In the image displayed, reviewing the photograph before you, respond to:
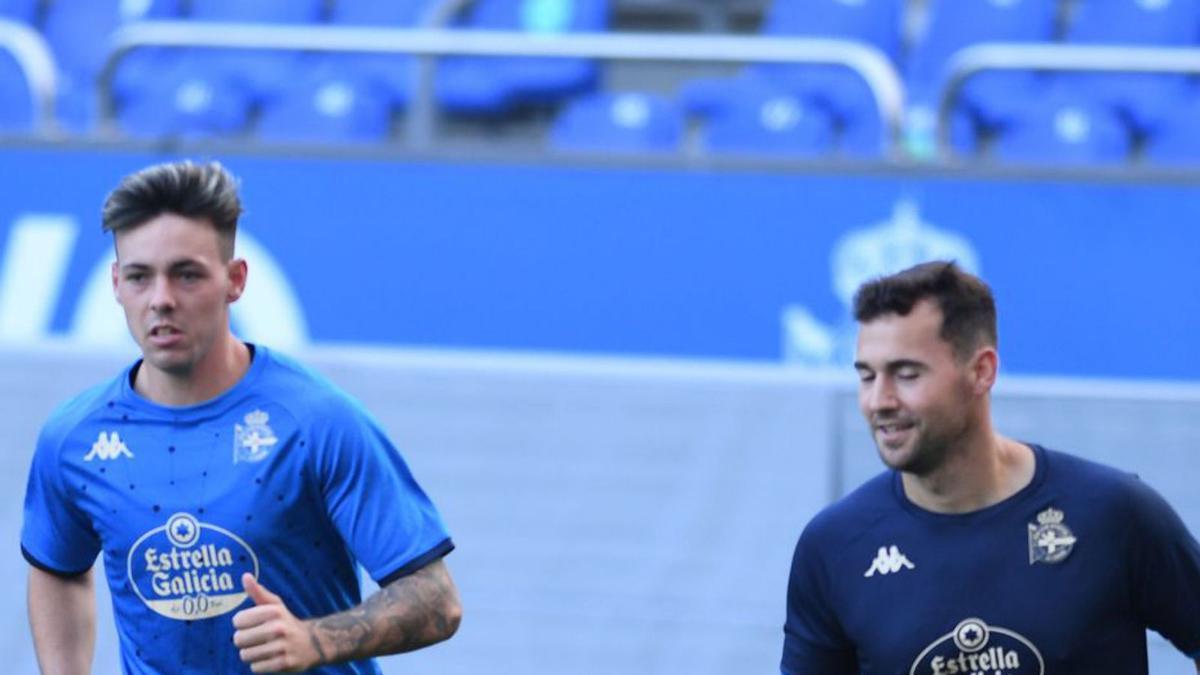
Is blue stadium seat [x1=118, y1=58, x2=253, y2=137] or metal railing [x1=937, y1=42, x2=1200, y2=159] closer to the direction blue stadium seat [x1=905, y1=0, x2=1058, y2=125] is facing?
the metal railing

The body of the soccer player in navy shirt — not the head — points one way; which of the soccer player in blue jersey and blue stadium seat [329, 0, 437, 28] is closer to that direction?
the soccer player in blue jersey

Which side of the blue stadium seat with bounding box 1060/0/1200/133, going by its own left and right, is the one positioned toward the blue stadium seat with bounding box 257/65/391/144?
right

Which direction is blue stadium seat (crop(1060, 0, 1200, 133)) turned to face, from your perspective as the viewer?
facing the viewer

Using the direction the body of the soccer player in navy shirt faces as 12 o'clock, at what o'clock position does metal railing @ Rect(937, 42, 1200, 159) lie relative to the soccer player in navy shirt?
The metal railing is roughly at 6 o'clock from the soccer player in navy shirt.

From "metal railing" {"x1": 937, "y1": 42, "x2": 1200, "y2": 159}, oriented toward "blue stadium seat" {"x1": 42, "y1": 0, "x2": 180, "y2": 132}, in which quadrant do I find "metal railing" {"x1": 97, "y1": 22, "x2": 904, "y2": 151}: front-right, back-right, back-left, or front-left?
front-left

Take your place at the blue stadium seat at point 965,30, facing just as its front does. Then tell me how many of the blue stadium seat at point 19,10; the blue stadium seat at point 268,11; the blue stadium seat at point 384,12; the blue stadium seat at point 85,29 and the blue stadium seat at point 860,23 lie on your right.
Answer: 5

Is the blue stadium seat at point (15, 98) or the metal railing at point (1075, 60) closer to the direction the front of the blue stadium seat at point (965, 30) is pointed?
the metal railing

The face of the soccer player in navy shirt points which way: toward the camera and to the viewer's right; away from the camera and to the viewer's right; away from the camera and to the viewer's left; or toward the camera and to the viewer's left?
toward the camera and to the viewer's left

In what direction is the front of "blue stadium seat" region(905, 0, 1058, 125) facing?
toward the camera

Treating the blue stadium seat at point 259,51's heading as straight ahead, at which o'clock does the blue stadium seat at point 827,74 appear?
the blue stadium seat at point 827,74 is roughly at 10 o'clock from the blue stadium seat at point 259,51.

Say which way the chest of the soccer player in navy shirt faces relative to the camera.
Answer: toward the camera
